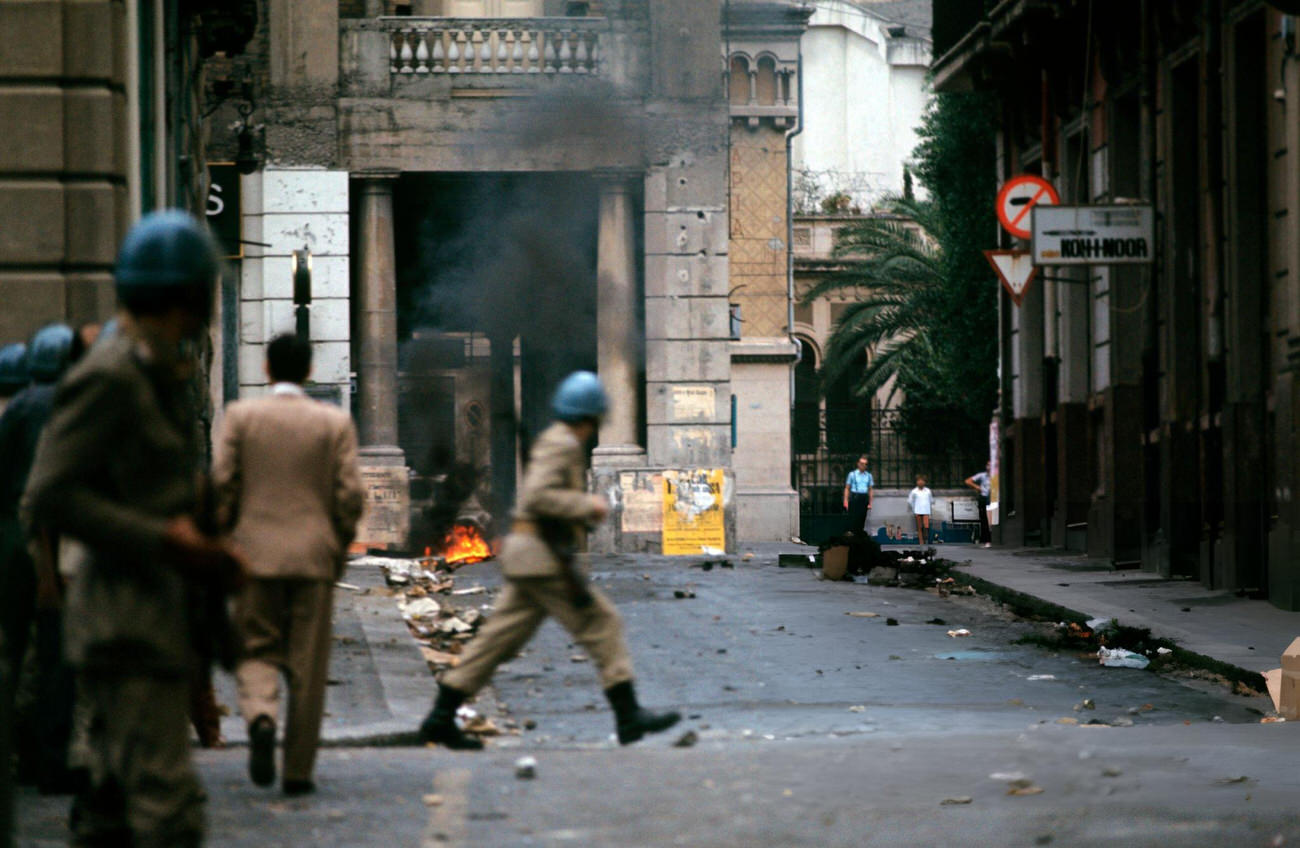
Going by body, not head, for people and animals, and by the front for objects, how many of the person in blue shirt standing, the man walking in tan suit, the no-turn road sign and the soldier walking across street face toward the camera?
2

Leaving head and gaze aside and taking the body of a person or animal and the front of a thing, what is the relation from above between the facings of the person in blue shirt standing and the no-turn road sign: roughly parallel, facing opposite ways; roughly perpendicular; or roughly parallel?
roughly parallel

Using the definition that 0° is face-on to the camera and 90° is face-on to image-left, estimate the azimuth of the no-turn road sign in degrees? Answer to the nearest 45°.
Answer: approximately 0°

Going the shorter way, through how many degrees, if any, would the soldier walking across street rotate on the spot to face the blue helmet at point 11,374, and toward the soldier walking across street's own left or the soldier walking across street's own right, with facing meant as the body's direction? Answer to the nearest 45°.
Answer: approximately 180°

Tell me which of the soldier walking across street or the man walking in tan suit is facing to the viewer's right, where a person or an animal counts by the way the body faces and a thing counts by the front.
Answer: the soldier walking across street

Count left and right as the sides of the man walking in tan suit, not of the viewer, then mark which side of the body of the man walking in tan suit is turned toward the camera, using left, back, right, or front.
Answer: back

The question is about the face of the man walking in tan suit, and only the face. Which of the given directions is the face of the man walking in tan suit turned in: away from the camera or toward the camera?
away from the camera

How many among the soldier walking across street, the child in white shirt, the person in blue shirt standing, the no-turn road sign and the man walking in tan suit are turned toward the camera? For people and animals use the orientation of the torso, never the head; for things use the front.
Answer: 3

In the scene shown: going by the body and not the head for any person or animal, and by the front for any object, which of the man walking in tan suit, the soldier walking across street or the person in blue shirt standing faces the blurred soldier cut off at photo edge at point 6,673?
the person in blue shirt standing

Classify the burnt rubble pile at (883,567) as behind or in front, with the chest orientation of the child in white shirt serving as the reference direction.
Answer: in front

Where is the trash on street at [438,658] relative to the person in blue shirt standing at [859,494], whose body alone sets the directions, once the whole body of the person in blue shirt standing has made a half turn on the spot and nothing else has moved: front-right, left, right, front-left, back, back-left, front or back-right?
back

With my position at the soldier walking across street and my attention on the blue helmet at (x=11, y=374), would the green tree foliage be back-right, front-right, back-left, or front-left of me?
back-right

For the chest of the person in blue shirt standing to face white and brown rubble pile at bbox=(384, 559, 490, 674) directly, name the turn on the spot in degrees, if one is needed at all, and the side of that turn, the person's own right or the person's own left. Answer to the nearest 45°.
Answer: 0° — they already face it

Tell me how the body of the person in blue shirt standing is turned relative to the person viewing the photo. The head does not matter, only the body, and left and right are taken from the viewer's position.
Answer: facing the viewer

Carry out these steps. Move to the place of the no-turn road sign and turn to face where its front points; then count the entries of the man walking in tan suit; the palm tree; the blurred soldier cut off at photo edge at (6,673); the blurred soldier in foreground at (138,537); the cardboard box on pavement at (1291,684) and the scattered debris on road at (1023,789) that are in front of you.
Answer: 5

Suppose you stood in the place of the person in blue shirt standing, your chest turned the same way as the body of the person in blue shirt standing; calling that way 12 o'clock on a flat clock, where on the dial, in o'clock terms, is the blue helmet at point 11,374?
The blue helmet is roughly at 12 o'clock from the person in blue shirt standing.

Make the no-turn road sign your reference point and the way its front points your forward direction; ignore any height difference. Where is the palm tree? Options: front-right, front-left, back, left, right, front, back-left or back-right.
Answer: back
